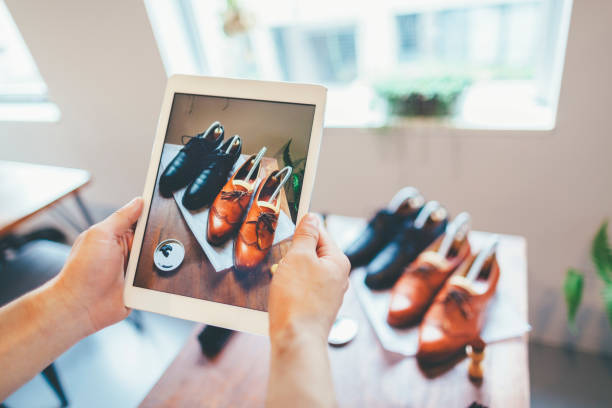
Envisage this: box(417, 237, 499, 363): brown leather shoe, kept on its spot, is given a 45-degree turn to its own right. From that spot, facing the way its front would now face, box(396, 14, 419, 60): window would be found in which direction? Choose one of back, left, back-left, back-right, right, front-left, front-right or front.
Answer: right

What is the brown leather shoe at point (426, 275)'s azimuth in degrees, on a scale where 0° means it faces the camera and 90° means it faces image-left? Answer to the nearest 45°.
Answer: approximately 45°

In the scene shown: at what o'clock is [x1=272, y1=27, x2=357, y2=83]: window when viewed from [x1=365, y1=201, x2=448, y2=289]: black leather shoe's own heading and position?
The window is roughly at 4 o'clock from the black leather shoe.

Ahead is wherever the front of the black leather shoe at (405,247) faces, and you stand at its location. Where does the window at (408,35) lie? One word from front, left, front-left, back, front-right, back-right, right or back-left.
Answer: back-right

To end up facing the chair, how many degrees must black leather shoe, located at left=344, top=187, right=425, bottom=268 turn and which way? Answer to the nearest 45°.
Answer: approximately 45° to its right

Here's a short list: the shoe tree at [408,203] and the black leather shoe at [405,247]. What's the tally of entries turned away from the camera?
0
